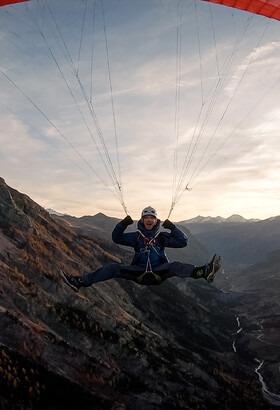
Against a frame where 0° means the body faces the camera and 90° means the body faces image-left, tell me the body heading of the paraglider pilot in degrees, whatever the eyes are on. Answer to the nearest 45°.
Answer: approximately 0°
